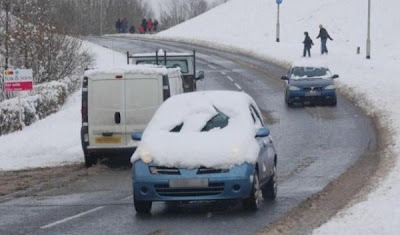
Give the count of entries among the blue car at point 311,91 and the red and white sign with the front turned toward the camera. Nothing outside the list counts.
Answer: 2

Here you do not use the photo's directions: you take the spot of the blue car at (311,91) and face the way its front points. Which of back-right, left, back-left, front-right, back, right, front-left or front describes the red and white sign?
front-right

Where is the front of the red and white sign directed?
toward the camera

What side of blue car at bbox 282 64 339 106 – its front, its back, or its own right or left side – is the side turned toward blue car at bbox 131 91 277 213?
front

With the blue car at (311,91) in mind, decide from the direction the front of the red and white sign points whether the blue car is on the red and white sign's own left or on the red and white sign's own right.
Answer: on the red and white sign's own left

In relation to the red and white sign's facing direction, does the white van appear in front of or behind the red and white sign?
in front

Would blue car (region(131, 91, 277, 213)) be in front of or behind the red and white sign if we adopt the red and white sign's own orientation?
in front

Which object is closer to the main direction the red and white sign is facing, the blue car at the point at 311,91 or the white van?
the white van

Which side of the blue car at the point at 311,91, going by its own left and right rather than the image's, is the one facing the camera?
front

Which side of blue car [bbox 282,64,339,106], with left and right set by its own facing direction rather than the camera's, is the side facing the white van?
front
